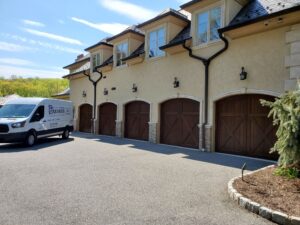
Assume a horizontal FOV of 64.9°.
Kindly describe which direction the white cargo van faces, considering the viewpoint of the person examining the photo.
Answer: facing the viewer and to the left of the viewer

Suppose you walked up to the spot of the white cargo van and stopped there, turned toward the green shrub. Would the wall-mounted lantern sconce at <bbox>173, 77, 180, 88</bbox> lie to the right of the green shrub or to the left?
left

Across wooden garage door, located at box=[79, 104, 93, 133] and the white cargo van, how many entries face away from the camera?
0

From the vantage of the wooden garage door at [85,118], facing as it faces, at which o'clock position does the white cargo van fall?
The white cargo van is roughly at 11 o'clock from the wooden garage door.

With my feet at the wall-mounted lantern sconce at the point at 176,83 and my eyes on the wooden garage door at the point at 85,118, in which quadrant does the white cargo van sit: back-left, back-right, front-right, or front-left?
front-left

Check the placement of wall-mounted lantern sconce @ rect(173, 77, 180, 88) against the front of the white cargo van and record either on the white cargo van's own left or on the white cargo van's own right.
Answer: on the white cargo van's own left

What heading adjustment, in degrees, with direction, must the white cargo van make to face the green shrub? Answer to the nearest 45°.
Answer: approximately 90° to its left

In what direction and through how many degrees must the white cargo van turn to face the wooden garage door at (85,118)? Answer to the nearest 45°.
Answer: approximately 180°

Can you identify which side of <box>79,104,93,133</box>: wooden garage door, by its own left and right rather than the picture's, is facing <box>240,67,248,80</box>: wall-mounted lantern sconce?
left

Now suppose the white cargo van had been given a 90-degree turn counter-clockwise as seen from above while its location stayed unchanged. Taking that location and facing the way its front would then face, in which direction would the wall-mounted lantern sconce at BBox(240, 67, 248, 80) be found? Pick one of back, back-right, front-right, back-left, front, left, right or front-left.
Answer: front
